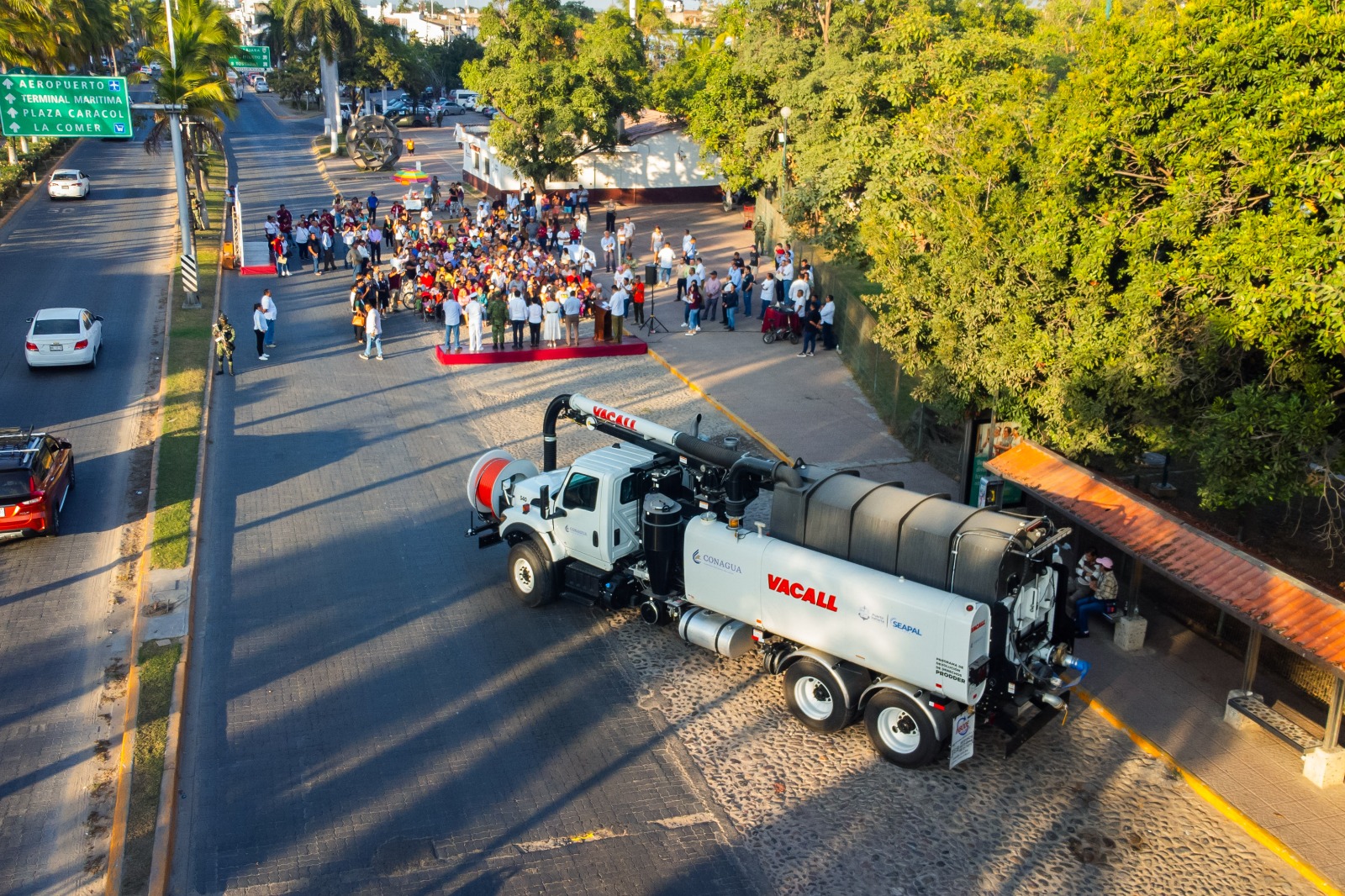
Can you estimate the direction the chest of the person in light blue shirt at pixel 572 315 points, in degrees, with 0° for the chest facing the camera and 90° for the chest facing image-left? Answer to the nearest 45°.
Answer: approximately 180°

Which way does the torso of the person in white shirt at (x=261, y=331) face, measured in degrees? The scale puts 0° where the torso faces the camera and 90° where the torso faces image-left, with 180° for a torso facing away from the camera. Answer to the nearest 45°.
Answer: approximately 270°

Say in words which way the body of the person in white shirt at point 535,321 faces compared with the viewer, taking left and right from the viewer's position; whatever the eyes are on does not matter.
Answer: facing away from the viewer

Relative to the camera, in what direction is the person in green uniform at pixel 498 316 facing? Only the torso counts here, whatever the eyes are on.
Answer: away from the camera

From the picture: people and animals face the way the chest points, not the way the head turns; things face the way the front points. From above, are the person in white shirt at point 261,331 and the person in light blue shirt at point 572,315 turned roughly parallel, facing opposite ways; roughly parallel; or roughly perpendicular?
roughly perpendicular

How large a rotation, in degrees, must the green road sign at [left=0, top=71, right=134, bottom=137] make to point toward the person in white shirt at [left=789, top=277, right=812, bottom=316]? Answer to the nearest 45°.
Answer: approximately 45° to its left

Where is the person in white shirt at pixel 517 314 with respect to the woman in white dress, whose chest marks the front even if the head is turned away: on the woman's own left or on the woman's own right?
on the woman's own left

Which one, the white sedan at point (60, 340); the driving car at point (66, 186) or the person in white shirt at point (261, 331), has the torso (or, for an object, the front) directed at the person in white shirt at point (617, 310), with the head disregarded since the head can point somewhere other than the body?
the person in white shirt at point (261, 331)

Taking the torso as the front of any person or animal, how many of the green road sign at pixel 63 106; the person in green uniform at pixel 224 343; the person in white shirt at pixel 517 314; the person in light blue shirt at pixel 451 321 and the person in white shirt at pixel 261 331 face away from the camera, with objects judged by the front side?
2

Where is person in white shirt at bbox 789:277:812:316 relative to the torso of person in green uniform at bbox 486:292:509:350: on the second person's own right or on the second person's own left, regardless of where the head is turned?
on the second person's own right

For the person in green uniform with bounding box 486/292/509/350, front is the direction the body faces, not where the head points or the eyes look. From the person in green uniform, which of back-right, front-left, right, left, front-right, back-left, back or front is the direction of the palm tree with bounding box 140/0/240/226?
front-left
